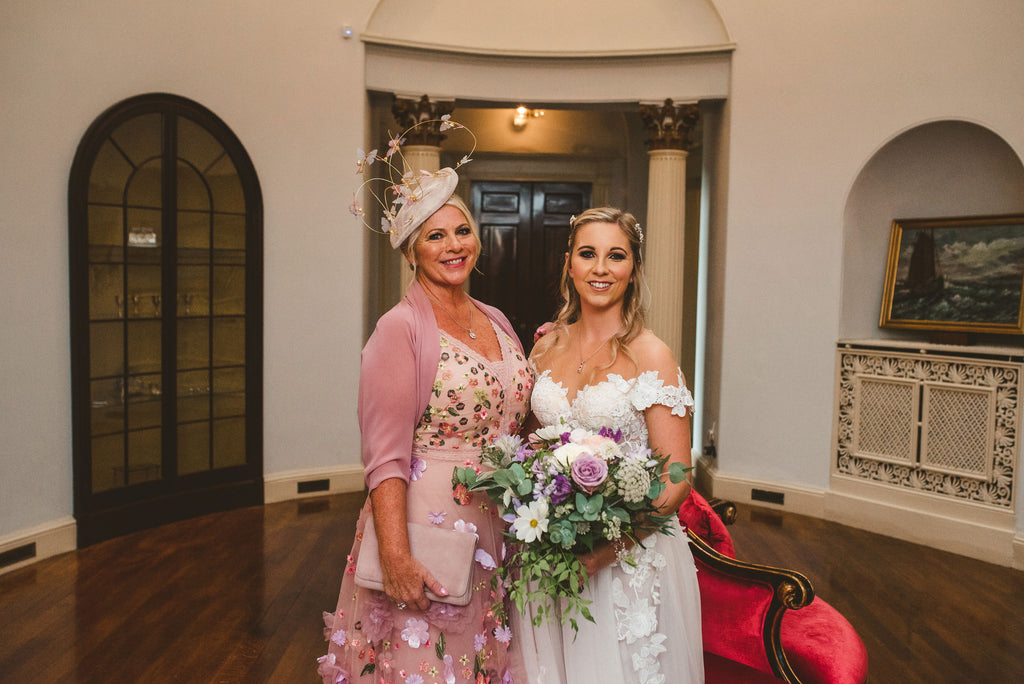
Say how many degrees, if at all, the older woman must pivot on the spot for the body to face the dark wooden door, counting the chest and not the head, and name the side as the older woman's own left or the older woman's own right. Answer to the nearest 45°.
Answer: approximately 135° to the older woman's own left

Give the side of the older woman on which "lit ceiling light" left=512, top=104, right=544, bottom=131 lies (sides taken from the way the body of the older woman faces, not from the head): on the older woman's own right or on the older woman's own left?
on the older woman's own left

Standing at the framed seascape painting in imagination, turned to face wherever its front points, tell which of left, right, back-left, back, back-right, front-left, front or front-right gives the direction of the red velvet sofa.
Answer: front-left

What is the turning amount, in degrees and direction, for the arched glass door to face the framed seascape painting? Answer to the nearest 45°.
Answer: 0° — it already faces it

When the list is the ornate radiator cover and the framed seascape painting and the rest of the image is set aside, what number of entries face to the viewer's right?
0

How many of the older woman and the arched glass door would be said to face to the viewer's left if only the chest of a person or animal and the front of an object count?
0

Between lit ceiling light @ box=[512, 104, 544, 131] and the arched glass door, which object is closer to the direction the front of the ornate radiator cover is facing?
the arched glass door

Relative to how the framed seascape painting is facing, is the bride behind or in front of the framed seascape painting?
in front

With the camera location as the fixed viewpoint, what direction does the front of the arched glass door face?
facing the viewer and to the right of the viewer
